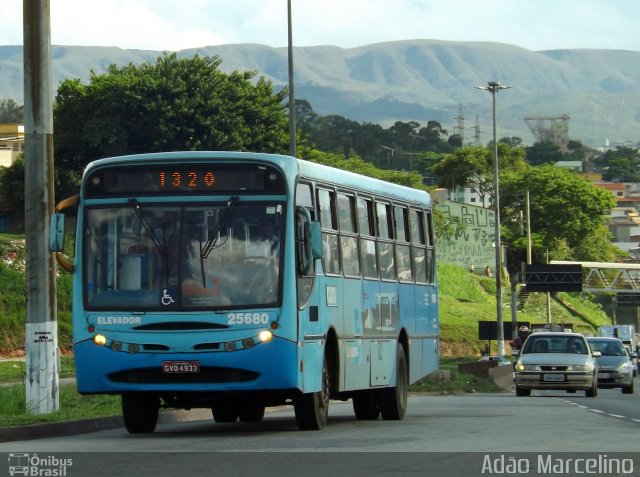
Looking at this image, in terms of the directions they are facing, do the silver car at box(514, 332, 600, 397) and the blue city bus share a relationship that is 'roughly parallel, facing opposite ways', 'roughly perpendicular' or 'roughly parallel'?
roughly parallel

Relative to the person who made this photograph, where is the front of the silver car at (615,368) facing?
facing the viewer

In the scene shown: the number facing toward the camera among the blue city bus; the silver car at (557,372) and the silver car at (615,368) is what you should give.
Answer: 3

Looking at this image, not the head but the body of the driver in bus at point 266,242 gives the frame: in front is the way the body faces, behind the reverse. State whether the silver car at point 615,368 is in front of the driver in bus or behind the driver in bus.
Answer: behind

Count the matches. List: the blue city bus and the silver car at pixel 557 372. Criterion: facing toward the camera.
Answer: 2

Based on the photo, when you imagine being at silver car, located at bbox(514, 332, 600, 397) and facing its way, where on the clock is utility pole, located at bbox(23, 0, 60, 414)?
The utility pole is roughly at 1 o'clock from the silver car.

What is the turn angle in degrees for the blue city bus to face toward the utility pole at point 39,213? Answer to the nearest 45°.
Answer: approximately 45° to its right

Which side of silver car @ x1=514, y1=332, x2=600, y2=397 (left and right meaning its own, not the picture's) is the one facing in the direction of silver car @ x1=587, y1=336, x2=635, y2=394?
back

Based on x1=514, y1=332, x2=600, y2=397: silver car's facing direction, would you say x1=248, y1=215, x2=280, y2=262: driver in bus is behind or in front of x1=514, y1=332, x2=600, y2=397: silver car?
in front

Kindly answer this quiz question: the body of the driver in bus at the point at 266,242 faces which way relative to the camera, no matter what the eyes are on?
toward the camera

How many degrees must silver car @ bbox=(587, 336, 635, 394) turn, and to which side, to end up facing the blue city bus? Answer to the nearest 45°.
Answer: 0° — it already faces it

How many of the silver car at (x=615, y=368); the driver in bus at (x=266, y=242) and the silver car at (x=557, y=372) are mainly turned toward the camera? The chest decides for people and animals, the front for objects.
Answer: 3

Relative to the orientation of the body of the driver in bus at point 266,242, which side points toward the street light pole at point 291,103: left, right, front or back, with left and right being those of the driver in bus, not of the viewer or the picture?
back

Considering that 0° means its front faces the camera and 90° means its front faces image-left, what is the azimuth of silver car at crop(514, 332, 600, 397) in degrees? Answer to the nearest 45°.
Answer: approximately 0°
